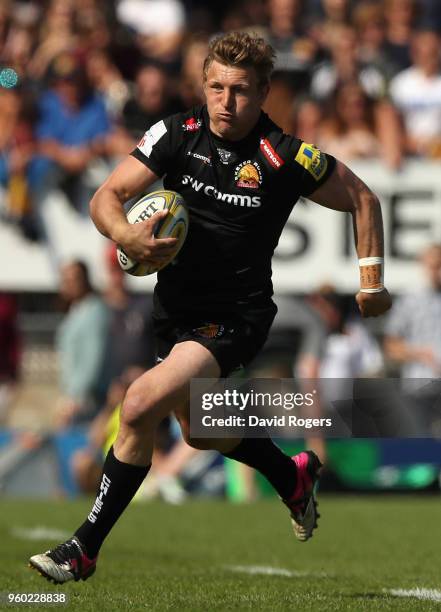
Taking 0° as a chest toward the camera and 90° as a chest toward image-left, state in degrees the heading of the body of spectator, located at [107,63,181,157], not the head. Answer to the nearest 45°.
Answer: approximately 0°

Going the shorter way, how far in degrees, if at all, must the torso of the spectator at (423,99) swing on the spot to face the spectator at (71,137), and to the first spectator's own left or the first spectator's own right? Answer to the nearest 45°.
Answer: approximately 90° to the first spectator's own right

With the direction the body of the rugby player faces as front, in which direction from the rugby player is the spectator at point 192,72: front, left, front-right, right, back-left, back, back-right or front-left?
back-right

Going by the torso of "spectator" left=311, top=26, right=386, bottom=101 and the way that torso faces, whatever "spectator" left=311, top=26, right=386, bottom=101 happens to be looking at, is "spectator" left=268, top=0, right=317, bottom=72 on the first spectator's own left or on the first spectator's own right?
on the first spectator's own right

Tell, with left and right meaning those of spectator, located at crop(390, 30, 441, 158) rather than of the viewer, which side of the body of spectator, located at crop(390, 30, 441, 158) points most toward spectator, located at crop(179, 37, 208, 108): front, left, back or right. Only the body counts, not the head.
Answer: right

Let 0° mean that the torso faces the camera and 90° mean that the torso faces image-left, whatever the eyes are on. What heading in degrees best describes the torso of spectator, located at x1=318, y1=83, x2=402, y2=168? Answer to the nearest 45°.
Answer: approximately 0°

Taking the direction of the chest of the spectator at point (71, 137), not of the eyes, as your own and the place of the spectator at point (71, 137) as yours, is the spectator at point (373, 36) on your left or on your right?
on your left
